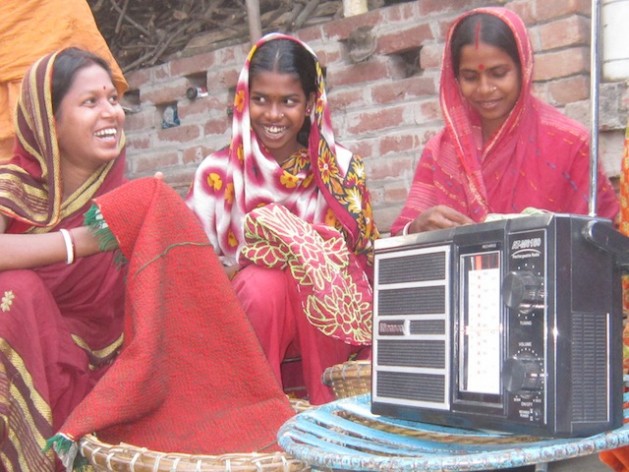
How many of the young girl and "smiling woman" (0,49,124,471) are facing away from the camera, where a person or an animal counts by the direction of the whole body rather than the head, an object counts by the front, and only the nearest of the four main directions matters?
0

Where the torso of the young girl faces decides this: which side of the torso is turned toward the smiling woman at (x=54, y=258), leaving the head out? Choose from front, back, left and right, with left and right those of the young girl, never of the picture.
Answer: right

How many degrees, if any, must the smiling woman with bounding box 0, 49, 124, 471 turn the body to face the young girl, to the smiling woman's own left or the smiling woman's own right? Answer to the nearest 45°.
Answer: approximately 45° to the smiling woman's own left

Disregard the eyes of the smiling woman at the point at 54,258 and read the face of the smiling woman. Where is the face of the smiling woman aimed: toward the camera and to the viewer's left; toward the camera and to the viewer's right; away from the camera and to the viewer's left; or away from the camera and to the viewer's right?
toward the camera and to the viewer's right

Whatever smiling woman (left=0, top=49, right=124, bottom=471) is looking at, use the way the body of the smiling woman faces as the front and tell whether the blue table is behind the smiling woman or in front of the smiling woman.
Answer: in front

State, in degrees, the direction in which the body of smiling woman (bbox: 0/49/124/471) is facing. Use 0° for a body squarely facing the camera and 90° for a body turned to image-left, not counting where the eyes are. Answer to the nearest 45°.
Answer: approximately 315°

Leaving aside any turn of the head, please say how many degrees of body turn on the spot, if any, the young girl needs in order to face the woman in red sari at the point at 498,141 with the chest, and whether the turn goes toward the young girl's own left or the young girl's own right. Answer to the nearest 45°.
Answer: approximately 45° to the young girl's own left

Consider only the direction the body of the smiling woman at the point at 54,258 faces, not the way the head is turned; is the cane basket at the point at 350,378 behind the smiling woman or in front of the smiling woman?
in front

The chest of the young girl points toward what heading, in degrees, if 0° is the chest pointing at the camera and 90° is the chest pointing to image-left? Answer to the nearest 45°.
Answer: approximately 0°
